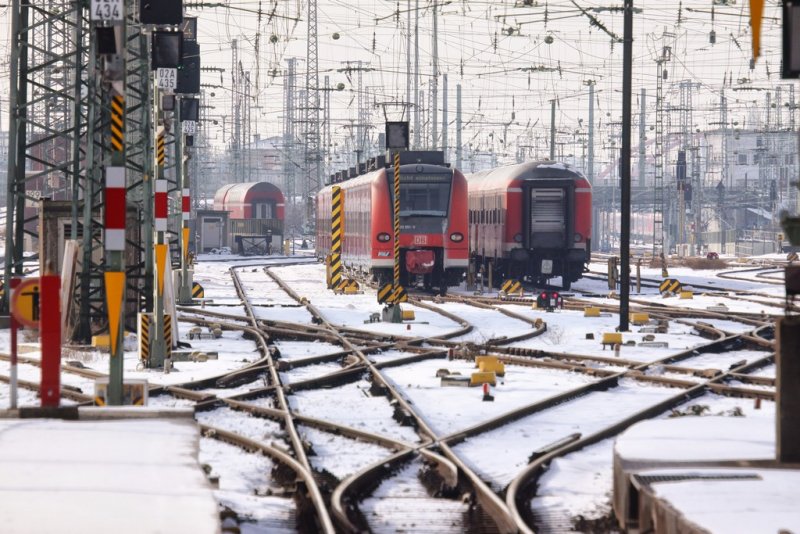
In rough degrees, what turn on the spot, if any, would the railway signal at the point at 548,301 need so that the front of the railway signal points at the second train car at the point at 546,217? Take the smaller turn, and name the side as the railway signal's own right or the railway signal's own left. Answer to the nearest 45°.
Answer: approximately 180°

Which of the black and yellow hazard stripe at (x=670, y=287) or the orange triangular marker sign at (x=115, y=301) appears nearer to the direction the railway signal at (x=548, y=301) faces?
the orange triangular marker sign

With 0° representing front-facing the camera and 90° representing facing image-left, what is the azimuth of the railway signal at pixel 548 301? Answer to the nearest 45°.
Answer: approximately 0°

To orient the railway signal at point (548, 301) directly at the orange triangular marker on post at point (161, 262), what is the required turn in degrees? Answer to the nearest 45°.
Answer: approximately 45° to its right

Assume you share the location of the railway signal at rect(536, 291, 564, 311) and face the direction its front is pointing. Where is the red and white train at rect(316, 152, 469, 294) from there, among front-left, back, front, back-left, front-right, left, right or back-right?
back-right

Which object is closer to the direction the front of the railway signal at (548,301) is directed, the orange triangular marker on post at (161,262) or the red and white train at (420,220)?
the orange triangular marker on post

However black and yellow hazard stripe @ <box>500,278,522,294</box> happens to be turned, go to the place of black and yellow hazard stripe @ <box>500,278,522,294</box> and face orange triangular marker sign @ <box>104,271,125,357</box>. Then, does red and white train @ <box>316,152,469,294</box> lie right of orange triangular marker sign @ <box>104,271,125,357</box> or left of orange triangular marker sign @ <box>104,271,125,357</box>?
right

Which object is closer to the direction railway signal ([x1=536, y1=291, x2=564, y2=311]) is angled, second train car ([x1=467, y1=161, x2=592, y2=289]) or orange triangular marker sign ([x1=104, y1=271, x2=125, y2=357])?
the orange triangular marker sign
